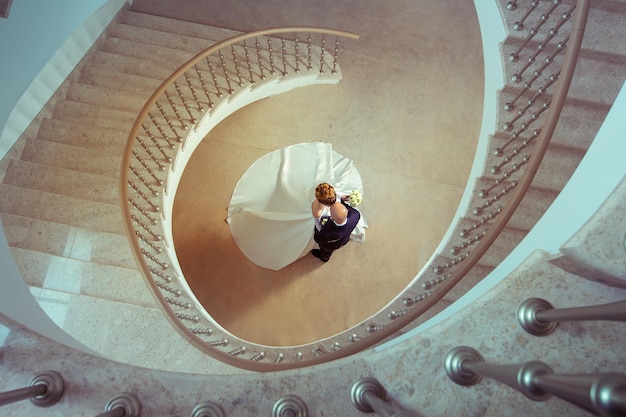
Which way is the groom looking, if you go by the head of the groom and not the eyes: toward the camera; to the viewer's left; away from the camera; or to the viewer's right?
away from the camera

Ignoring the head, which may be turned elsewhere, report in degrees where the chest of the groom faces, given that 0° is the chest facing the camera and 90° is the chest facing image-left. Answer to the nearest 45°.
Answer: approximately 135°

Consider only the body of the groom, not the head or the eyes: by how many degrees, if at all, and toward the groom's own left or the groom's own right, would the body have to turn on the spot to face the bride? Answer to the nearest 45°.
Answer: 0° — they already face them
